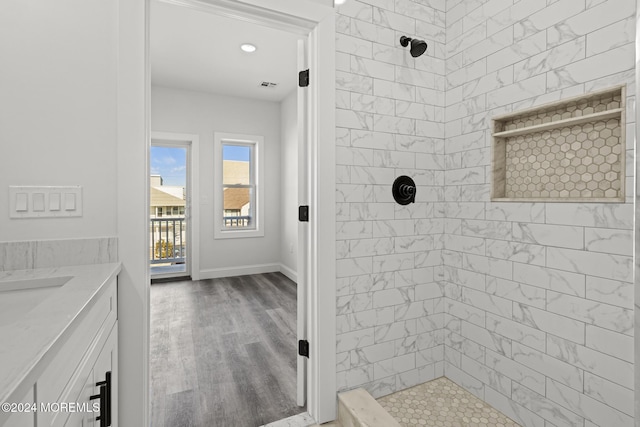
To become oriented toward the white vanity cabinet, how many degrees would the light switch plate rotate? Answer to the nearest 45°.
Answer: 0° — it already faces it

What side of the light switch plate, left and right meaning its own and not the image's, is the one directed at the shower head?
left

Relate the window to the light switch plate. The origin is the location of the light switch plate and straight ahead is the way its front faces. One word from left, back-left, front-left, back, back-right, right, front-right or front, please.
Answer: back-left

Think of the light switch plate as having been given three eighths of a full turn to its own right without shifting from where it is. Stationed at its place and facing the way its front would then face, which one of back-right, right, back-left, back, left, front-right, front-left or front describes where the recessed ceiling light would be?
right

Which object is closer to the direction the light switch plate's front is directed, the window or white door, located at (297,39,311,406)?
the white door

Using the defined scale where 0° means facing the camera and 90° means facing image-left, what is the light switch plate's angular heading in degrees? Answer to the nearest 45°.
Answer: approximately 0°
